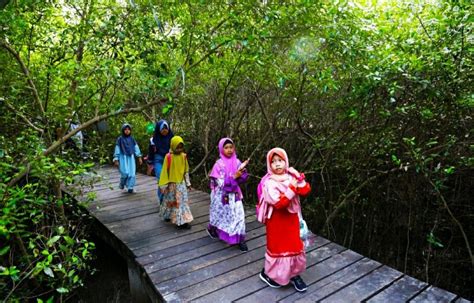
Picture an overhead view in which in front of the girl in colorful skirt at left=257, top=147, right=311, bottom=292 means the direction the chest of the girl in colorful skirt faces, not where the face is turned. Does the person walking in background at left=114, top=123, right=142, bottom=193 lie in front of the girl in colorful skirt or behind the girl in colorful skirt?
behind

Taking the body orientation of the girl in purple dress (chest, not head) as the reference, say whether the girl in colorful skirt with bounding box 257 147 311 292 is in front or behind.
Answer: in front

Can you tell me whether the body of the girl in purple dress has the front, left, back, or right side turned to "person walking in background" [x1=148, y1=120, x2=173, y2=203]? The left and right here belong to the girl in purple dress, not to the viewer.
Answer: back

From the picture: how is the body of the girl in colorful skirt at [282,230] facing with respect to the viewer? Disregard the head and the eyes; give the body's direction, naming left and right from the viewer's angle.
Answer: facing the viewer and to the right of the viewer

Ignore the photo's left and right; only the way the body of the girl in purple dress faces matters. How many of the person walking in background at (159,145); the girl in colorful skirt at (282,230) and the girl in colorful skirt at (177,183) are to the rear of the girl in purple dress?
2

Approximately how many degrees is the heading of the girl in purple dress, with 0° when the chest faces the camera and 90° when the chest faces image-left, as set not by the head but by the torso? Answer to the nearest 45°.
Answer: approximately 315°

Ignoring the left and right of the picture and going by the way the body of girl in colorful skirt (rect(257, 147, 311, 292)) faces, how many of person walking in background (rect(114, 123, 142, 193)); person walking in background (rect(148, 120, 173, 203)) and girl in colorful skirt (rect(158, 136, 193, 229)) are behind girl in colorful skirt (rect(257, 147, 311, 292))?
3

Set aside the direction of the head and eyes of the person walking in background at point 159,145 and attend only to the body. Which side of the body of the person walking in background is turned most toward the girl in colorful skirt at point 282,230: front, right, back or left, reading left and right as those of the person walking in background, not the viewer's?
front

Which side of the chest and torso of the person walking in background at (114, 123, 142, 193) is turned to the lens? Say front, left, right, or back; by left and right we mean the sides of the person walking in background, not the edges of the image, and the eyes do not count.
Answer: front

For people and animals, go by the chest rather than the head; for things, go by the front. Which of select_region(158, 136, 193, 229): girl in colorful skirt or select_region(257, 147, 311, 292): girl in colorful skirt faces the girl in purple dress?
select_region(158, 136, 193, 229): girl in colorful skirt

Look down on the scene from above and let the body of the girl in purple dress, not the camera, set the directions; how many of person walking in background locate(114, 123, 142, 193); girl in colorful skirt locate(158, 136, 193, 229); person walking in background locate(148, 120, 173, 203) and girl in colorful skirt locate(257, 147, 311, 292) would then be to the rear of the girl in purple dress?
3

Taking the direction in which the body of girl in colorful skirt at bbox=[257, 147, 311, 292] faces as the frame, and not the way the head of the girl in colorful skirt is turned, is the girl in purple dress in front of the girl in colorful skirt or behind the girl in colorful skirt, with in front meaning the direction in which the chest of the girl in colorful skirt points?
behind

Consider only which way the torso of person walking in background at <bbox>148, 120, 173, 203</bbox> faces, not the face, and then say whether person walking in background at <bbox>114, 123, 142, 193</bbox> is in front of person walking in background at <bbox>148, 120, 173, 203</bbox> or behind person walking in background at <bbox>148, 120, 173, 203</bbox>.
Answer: behind

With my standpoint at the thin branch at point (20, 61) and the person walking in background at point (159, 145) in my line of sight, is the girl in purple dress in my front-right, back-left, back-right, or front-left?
front-right

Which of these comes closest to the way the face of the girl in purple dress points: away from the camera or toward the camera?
toward the camera

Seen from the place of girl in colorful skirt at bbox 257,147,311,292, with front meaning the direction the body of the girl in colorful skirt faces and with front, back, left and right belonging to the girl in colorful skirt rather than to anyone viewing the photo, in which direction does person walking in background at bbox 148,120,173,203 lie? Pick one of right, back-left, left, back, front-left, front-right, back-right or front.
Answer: back

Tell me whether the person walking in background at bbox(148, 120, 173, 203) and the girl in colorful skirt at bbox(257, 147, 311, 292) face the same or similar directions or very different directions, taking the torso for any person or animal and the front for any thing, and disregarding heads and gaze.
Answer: same or similar directions
